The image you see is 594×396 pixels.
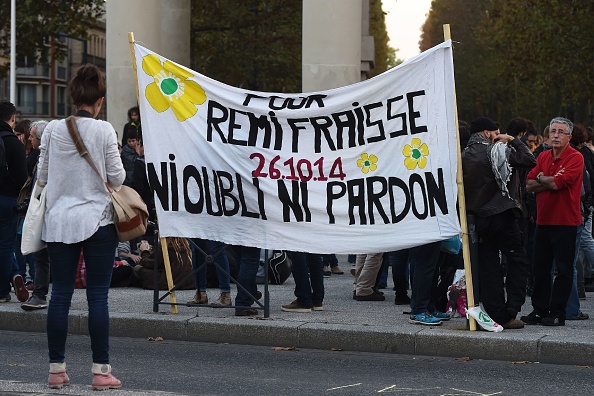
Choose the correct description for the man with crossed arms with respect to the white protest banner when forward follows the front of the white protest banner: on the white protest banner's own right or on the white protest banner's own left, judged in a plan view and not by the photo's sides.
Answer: on the white protest banner's own left

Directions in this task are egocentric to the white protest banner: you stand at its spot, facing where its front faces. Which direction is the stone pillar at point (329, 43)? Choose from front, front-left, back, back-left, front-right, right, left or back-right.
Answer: back

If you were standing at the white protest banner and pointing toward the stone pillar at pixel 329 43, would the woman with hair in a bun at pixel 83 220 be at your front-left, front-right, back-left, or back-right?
back-left

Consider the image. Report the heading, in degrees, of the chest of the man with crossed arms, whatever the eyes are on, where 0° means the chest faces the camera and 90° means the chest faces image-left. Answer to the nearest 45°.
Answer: approximately 45°

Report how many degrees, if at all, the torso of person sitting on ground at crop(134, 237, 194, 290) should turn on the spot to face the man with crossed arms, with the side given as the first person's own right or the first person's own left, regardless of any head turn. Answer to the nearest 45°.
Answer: approximately 135° to the first person's own left

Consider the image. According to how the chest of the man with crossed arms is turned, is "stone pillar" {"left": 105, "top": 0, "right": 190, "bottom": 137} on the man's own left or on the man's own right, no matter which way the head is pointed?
on the man's own right

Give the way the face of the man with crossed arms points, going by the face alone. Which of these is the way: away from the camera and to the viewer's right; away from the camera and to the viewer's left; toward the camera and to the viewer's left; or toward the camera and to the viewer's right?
toward the camera and to the viewer's left

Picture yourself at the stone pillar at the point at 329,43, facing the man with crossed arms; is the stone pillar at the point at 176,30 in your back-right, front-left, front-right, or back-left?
back-right
